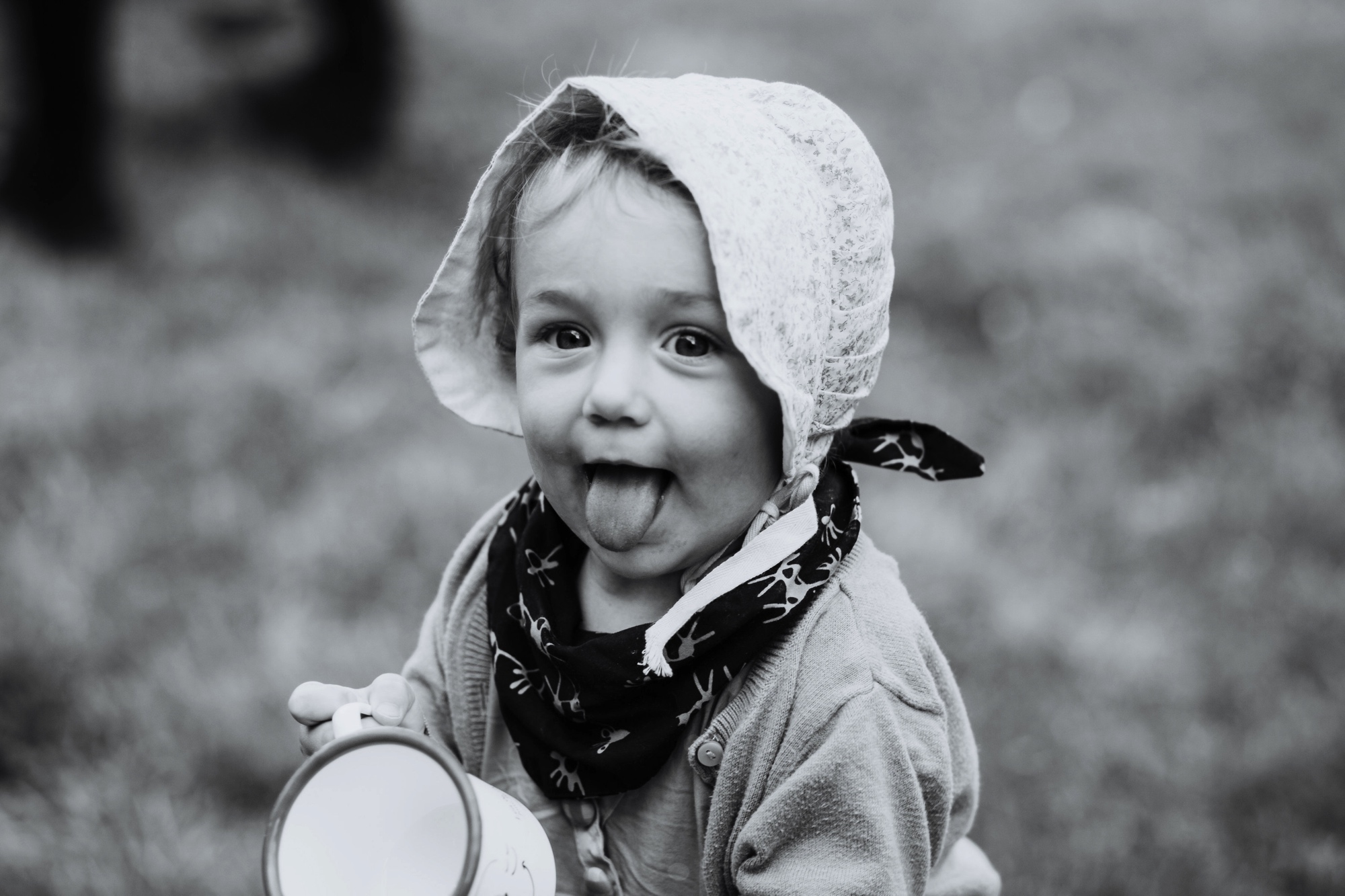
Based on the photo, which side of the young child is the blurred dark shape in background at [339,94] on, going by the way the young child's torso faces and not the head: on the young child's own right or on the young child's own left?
on the young child's own right

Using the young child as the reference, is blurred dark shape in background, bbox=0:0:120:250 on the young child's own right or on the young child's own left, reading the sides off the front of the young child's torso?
on the young child's own right

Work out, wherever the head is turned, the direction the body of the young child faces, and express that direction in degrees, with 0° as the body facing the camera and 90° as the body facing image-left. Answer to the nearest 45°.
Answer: approximately 45°
